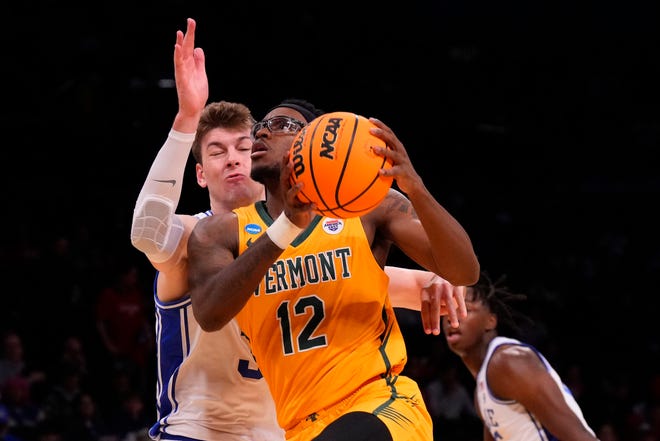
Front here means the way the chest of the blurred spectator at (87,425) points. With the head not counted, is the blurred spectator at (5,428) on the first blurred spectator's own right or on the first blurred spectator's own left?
on the first blurred spectator's own right

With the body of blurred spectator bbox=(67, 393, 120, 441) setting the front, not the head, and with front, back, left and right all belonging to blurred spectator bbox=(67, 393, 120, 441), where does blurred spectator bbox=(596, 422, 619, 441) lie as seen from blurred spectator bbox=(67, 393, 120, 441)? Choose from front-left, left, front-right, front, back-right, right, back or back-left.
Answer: left

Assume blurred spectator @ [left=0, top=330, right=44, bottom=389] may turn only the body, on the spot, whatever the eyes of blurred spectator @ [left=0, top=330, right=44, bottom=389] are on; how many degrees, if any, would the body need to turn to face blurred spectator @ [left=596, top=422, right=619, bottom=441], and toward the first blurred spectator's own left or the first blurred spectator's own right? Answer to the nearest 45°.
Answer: approximately 90° to the first blurred spectator's own left

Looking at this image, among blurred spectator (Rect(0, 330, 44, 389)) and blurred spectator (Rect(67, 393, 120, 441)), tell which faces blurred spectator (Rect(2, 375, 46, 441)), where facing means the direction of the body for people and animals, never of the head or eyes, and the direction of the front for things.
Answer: blurred spectator (Rect(0, 330, 44, 389))

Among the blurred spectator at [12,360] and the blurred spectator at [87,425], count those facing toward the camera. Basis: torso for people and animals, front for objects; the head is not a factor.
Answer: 2

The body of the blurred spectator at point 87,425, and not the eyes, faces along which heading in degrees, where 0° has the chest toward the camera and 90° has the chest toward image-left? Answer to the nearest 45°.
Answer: approximately 0°

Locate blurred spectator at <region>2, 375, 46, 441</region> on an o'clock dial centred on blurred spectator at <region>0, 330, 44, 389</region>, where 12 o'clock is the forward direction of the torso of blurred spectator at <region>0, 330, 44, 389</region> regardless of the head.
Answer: blurred spectator at <region>2, 375, 46, 441</region> is roughly at 12 o'clock from blurred spectator at <region>0, 330, 44, 389</region>.

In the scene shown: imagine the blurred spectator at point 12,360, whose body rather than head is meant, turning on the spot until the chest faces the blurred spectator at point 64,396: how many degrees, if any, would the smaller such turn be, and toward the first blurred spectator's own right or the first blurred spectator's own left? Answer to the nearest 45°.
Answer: approximately 45° to the first blurred spectator's own left

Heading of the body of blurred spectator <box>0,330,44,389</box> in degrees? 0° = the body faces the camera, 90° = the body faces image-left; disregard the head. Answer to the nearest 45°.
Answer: approximately 0°
